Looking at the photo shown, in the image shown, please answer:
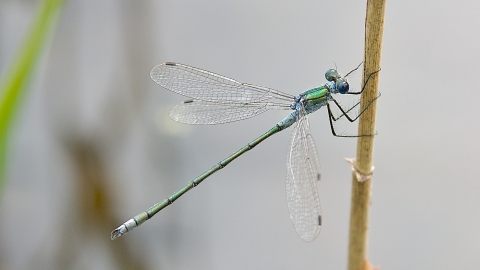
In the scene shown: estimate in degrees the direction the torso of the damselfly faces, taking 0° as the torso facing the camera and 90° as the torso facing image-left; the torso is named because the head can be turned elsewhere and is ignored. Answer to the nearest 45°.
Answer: approximately 270°
